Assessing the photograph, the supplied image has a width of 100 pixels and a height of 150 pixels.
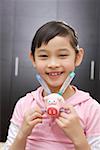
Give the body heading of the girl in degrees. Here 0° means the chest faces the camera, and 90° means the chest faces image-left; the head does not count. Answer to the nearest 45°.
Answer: approximately 0°
